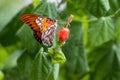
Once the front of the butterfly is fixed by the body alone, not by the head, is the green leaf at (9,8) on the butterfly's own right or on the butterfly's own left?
on the butterfly's own left

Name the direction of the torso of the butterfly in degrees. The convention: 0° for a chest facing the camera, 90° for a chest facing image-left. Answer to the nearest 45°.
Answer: approximately 270°
